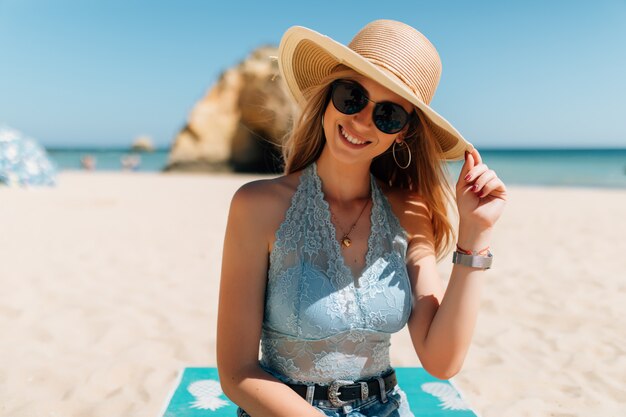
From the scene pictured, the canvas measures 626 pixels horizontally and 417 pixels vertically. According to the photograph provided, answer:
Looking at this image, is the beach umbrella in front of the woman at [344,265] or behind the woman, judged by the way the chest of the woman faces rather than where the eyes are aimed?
behind

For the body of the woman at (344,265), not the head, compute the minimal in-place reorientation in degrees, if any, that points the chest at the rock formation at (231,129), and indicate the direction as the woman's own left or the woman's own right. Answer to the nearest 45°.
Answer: approximately 180°
